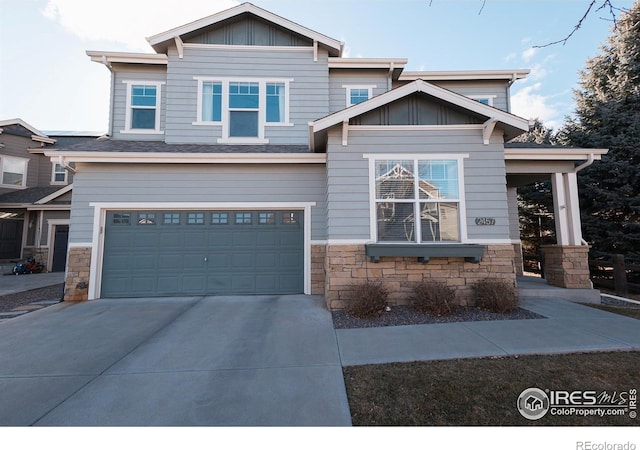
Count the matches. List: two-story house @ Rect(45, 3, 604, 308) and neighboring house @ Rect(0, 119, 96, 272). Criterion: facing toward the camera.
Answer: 2

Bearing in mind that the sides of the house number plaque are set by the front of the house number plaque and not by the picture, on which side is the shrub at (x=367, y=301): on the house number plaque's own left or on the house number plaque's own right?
on the house number plaque's own right

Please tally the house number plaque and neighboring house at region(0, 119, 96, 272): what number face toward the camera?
2

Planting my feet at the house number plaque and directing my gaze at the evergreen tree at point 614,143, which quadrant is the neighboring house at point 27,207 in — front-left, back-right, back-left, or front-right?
back-left

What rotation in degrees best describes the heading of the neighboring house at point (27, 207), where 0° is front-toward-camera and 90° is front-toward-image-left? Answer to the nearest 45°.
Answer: approximately 0°

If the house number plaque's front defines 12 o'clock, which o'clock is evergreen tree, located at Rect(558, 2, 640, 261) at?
The evergreen tree is roughly at 7 o'clock from the house number plaque.

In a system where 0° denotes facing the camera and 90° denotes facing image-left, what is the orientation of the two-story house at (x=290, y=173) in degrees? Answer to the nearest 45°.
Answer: approximately 0°
